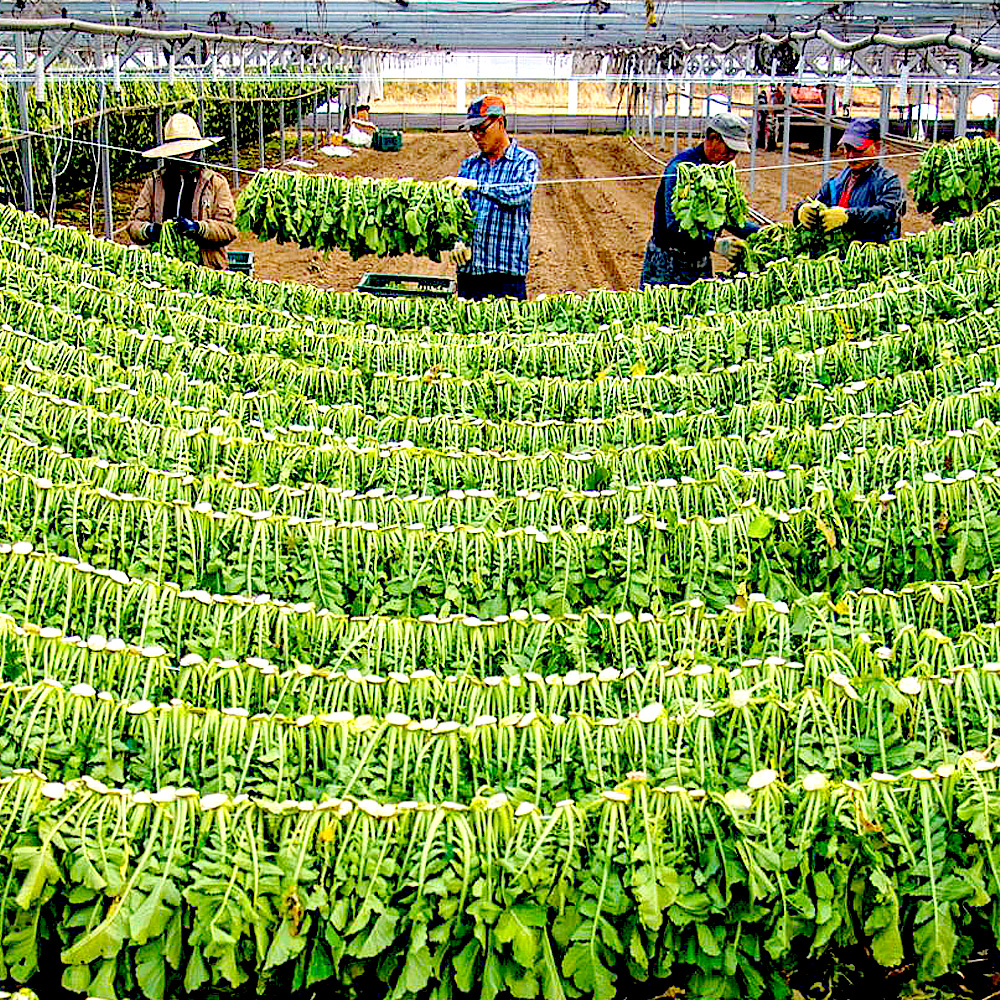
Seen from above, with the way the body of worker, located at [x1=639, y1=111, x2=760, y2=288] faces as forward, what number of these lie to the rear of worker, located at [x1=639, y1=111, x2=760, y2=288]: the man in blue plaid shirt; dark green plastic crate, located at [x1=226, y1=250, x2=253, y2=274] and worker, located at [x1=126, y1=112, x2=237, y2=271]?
3

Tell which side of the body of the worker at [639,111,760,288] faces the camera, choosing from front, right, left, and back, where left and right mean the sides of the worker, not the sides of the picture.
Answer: right

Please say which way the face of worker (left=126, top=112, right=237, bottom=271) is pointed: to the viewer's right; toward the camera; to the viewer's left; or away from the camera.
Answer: toward the camera

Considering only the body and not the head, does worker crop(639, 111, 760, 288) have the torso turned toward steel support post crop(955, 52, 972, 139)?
no

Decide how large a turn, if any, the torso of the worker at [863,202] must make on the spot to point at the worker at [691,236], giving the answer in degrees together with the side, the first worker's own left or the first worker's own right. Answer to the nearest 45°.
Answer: approximately 45° to the first worker's own right

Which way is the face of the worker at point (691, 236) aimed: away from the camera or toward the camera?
toward the camera

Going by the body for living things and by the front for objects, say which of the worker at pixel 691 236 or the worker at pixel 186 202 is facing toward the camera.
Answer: the worker at pixel 186 202

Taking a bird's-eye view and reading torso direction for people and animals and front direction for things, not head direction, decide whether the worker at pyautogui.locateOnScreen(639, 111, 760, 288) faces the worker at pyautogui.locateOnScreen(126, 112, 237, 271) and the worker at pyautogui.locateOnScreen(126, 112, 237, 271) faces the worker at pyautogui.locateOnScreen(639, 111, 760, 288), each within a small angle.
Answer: no

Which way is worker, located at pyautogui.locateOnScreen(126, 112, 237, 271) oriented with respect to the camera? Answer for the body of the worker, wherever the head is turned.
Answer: toward the camera

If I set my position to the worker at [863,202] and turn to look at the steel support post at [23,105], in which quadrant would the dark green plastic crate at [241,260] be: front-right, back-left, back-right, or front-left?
front-left

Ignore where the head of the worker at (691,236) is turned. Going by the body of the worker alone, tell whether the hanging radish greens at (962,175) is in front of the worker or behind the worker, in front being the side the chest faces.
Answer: in front

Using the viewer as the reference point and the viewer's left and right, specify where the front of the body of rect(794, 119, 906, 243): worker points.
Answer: facing the viewer and to the left of the viewer

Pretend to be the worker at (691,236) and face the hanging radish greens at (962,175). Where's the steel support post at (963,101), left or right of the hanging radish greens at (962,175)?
left

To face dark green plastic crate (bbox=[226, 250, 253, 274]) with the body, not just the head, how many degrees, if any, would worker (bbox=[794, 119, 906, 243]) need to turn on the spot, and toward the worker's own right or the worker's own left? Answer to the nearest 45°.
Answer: approximately 45° to the worker's own right

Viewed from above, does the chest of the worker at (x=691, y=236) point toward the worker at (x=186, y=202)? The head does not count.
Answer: no

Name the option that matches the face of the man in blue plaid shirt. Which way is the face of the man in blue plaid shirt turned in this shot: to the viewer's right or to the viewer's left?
to the viewer's left

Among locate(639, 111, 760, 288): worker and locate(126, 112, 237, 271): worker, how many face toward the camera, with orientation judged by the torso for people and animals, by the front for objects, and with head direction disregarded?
1
